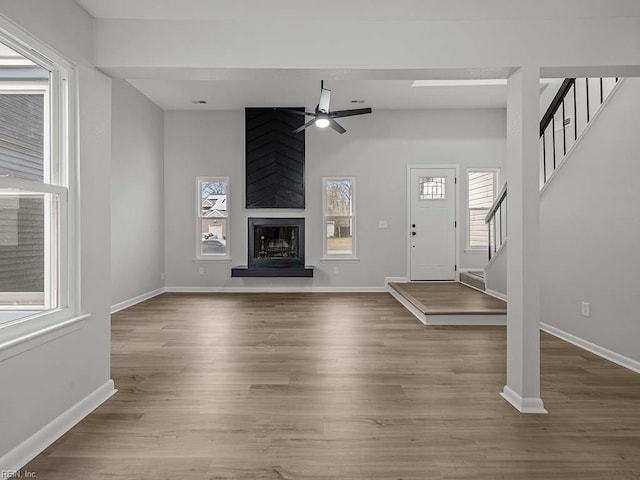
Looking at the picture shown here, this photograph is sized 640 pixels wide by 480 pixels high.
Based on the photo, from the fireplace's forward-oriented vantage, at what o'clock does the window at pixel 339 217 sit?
The window is roughly at 9 o'clock from the fireplace.

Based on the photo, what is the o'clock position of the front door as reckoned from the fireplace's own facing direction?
The front door is roughly at 9 o'clock from the fireplace.

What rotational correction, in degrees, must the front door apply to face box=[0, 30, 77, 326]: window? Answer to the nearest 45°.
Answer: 0° — it already faces it

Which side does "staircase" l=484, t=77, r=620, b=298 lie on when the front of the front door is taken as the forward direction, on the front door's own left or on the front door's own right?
on the front door's own left

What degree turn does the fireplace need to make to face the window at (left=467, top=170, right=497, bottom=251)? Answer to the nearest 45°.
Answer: approximately 90° to its left

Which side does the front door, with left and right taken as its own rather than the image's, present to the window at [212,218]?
right

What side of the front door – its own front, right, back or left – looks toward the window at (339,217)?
right

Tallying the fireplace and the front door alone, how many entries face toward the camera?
2

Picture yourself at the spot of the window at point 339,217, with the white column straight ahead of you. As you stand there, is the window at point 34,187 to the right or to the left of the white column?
right

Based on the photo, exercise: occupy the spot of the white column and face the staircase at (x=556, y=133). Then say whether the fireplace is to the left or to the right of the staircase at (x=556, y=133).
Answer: left

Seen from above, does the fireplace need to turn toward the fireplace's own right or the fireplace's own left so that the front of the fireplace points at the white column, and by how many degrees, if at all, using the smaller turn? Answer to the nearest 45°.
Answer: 0° — it already faces it
